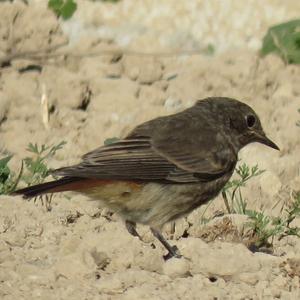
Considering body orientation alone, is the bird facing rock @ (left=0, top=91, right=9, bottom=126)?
no

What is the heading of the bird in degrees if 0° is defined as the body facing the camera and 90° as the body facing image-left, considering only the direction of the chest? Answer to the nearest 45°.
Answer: approximately 270°

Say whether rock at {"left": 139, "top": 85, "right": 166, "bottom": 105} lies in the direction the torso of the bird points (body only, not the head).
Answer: no

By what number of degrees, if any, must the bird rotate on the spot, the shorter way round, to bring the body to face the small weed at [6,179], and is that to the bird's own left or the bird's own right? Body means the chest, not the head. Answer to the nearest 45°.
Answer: approximately 180°

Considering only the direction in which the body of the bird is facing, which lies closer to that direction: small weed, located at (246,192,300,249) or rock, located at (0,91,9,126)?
the small weed

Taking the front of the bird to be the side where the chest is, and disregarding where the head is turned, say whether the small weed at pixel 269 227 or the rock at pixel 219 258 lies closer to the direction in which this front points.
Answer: the small weed

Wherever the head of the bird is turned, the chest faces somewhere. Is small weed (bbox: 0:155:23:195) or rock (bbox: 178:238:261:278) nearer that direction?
the rock

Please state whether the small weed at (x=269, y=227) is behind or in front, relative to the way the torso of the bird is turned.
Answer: in front
